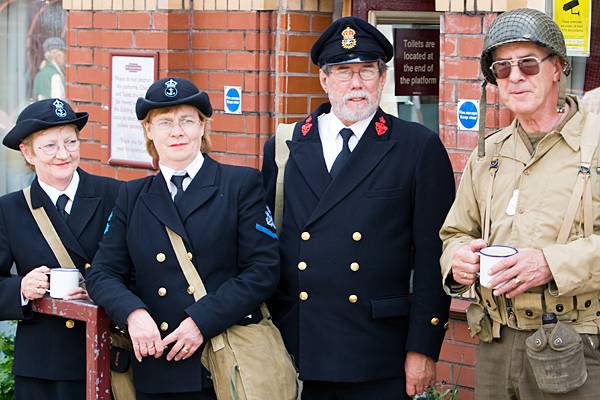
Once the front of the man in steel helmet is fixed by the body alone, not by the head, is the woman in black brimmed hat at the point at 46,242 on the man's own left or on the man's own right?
on the man's own right

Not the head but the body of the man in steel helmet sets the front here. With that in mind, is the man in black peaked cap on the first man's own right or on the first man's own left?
on the first man's own right

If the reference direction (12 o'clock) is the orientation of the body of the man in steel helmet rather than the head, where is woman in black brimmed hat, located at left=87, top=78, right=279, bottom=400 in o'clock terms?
The woman in black brimmed hat is roughly at 2 o'clock from the man in steel helmet.

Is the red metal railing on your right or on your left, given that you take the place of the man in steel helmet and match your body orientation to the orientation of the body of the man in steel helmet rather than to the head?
on your right

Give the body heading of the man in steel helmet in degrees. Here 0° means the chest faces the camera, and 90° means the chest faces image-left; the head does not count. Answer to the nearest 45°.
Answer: approximately 45°

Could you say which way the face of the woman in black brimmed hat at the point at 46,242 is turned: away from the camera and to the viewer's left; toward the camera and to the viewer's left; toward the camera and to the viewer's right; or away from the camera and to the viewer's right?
toward the camera and to the viewer's right

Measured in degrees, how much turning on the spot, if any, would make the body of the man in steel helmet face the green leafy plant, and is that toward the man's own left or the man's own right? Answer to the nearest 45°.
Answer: approximately 90° to the man's own right
